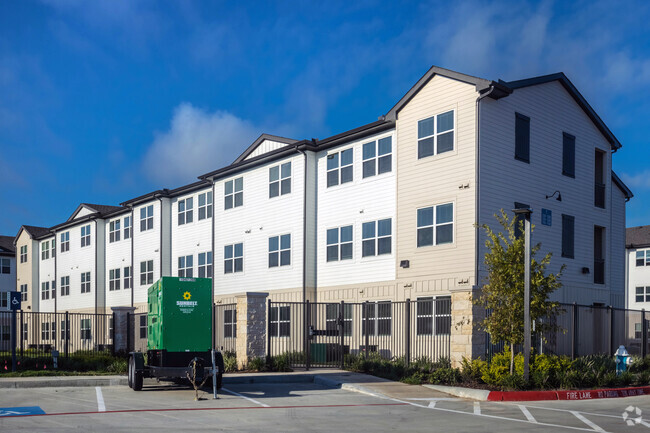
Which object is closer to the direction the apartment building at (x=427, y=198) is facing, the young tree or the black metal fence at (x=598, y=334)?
the young tree

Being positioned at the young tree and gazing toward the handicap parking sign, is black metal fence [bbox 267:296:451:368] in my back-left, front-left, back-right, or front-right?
front-right

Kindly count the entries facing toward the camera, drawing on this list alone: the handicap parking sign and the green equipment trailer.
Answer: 2

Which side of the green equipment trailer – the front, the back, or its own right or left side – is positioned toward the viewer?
front

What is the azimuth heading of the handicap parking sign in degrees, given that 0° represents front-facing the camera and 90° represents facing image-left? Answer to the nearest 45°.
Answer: approximately 0°

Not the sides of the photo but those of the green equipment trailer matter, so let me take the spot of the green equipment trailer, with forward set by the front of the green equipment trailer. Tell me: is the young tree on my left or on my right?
on my left

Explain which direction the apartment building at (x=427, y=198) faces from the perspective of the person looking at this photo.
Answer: facing the viewer and to the left of the viewer

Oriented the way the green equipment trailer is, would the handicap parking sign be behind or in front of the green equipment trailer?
behind

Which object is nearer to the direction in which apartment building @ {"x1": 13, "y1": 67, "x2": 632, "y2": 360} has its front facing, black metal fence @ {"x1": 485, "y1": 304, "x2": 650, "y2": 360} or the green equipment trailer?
the green equipment trailer
